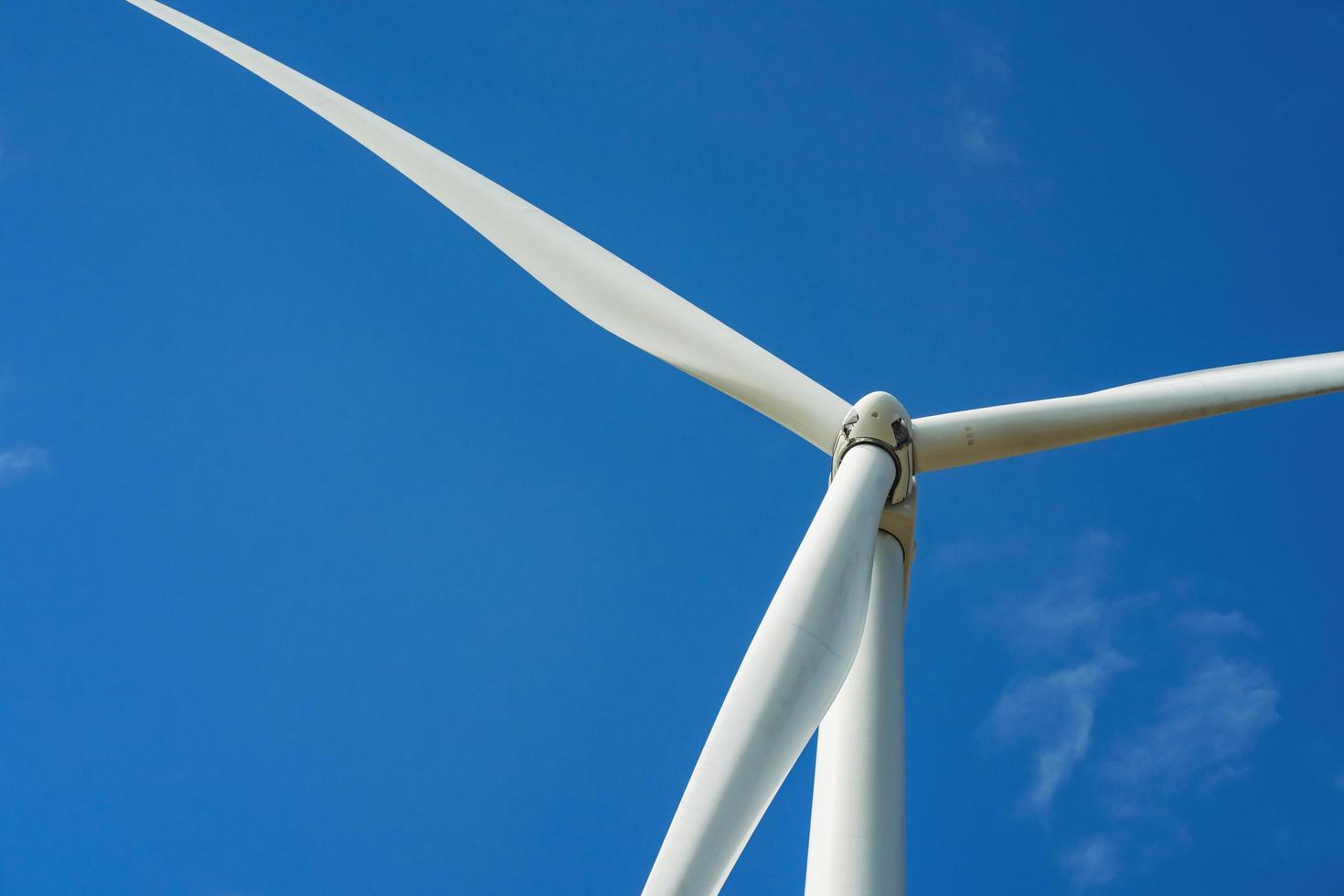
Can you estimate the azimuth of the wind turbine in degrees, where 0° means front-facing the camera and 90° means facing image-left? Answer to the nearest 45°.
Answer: approximately 0°
